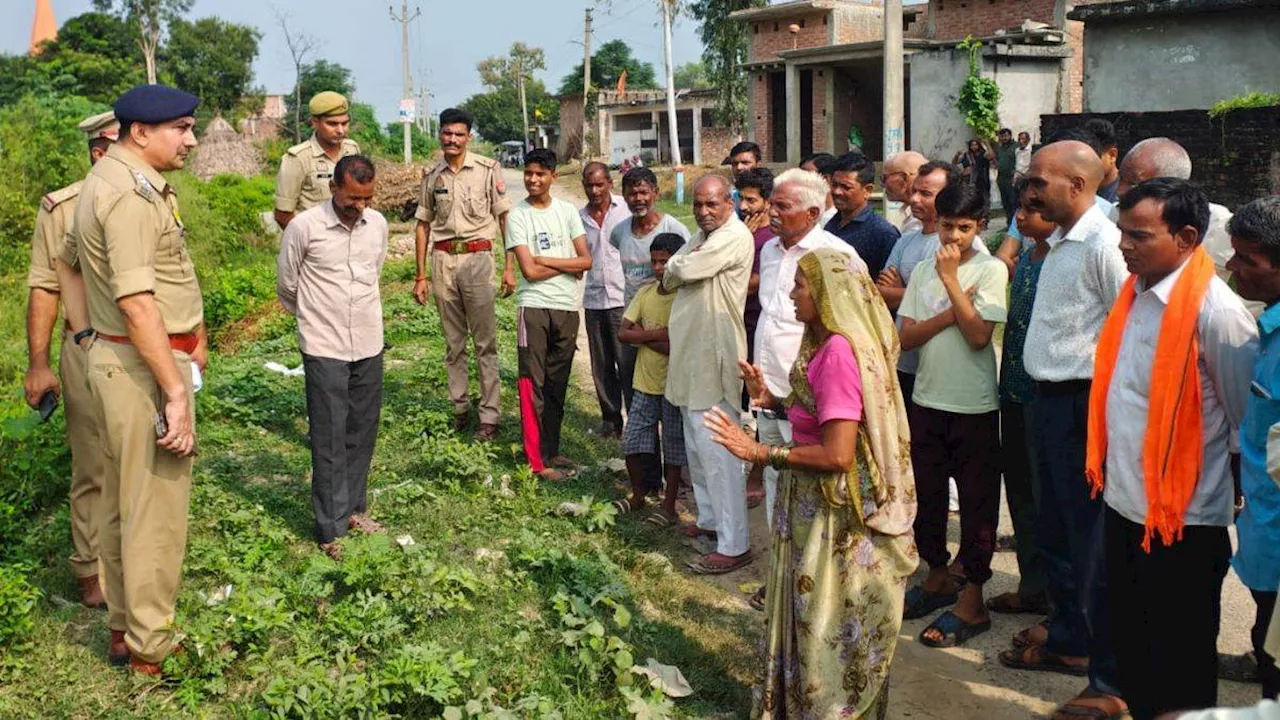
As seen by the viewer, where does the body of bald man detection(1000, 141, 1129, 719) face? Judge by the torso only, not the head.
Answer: to the viewer's left

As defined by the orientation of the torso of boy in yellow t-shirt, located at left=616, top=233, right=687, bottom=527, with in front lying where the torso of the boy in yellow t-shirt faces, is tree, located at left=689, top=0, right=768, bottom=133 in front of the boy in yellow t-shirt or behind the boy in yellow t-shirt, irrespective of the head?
behind

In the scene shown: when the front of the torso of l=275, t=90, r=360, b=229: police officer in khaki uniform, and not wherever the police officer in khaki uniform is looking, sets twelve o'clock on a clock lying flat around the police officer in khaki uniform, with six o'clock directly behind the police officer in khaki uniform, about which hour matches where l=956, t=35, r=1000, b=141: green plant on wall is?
The green plant on wall is roughly at 9 o'clock from the police officer in khaki uniform.

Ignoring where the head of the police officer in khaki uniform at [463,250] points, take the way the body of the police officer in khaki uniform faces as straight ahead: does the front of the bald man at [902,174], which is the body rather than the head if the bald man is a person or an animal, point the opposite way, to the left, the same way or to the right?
to the right

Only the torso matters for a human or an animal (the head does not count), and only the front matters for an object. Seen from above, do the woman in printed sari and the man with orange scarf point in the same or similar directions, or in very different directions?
same or similar directions

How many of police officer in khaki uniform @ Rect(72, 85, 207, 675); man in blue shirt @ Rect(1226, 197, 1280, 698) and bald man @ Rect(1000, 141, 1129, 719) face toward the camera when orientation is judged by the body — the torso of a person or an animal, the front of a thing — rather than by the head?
0

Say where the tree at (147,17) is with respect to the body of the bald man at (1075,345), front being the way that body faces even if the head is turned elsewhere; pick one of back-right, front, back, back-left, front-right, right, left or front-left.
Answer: front-right

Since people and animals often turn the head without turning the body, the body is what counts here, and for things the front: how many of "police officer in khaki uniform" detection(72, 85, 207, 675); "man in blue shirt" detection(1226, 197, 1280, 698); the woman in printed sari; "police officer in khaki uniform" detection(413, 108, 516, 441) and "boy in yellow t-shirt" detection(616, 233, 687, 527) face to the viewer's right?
1

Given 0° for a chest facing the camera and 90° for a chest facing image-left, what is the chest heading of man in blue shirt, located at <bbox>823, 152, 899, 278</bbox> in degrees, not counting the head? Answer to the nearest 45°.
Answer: approximately 45°

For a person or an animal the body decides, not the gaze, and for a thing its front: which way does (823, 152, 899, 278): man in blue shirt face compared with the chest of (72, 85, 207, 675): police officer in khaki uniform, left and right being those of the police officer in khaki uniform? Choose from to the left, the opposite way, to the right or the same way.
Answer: the opposite way

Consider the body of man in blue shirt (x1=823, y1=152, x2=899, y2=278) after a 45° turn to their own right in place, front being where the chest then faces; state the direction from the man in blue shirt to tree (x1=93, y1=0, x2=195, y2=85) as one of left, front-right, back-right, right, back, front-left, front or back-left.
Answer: front-right

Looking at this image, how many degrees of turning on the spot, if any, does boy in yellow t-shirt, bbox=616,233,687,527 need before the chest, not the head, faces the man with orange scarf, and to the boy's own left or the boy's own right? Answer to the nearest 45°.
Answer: approximately 90° to the boy's own left

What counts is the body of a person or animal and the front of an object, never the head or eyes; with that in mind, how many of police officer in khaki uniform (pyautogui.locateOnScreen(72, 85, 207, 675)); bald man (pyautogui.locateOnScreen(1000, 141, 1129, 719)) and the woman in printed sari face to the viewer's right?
1

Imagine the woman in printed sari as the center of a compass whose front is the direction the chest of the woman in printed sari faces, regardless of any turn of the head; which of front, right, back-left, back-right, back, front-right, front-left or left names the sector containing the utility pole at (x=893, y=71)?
right

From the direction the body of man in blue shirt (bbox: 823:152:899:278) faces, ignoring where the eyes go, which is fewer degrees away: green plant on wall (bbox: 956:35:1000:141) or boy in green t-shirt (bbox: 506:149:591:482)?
the boy in green t-shirt

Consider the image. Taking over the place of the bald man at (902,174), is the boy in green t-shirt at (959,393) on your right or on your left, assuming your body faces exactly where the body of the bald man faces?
on your left

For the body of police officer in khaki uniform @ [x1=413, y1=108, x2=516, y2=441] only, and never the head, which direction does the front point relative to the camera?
toward the camera

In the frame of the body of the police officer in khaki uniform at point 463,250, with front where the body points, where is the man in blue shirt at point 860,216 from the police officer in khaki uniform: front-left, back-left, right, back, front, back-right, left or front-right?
front-left
